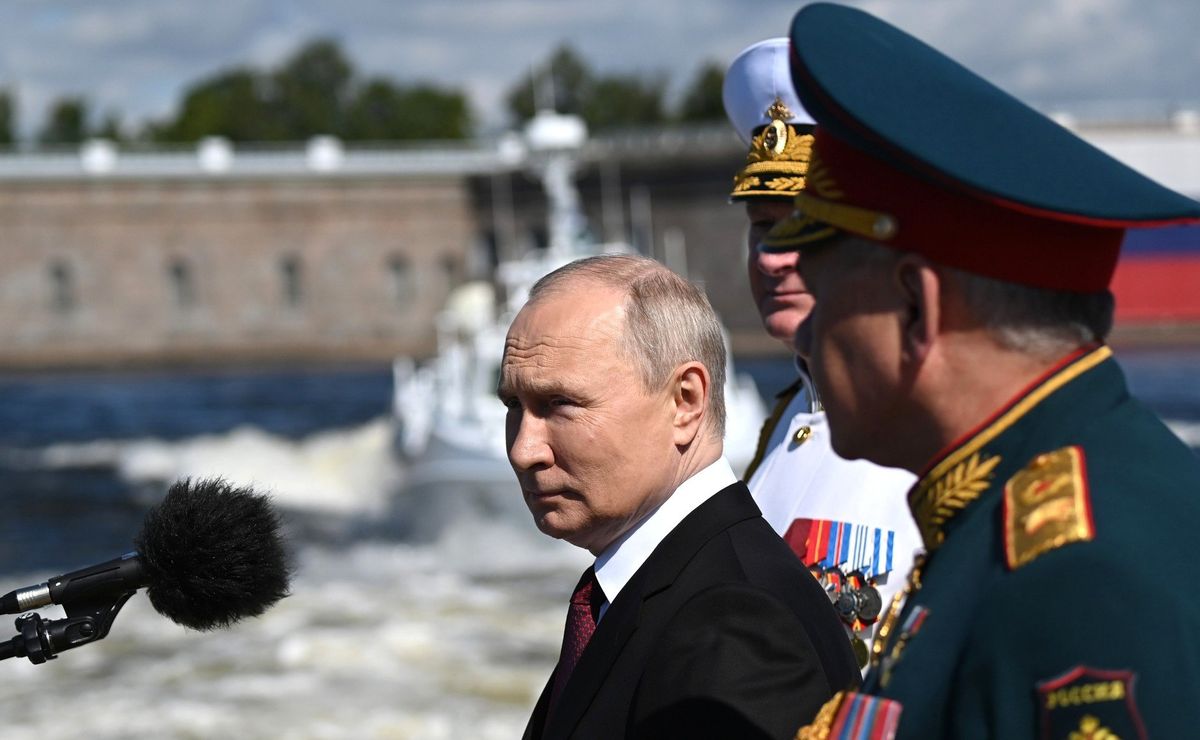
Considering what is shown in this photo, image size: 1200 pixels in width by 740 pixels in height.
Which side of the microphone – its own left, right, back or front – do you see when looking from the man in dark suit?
front

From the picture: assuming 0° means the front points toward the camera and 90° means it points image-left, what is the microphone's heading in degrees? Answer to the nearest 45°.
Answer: approximately 270°
